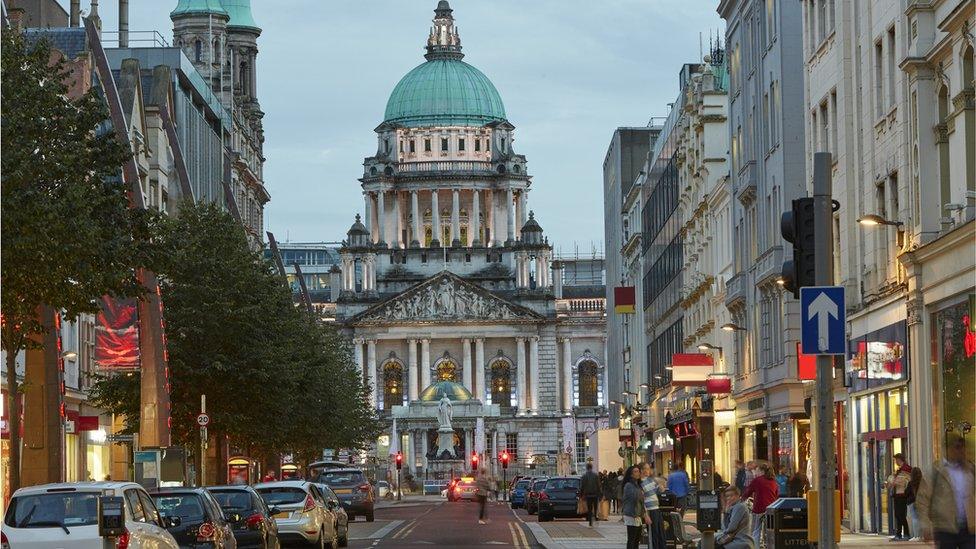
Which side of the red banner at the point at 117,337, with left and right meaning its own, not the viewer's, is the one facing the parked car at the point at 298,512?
front

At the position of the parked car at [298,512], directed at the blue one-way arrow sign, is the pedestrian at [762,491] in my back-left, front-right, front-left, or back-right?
front-left

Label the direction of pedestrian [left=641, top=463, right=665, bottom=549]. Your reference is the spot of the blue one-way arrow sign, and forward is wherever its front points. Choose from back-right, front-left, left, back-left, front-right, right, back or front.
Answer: back

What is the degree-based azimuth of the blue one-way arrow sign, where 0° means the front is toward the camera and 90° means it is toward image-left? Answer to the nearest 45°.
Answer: approximately 0°

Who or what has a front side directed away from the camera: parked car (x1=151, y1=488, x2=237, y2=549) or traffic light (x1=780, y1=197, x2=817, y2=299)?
the parked car

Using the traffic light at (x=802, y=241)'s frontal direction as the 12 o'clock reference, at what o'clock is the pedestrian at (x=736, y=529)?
The pedestrian is roughly at 3 o'clock from the traffic light.

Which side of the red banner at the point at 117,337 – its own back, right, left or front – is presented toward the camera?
front

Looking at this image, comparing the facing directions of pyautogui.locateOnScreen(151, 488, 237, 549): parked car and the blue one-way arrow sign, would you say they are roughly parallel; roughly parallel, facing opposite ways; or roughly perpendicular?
roughly parallel, facing opposite ways

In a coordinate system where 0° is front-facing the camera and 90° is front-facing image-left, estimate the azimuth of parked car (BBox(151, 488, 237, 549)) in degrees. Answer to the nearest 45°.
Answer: approximately 180°
